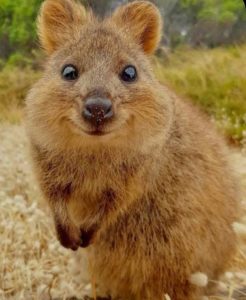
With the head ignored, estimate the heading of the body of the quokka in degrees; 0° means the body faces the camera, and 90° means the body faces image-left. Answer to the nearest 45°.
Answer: approximately 45°
